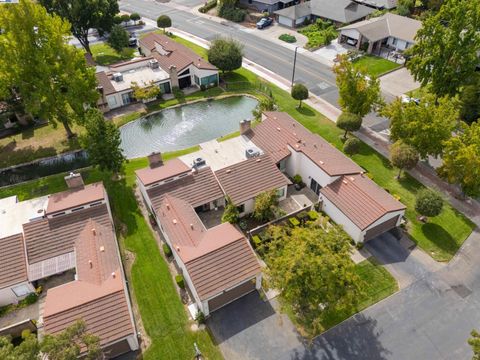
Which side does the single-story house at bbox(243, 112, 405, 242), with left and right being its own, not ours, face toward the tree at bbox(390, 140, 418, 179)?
left

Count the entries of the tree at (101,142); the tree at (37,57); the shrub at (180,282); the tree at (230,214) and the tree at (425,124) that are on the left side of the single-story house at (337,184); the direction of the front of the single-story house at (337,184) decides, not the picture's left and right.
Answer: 1

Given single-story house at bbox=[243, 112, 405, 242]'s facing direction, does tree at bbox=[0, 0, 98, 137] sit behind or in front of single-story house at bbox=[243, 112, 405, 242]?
behind

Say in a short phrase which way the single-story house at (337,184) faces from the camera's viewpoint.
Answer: facing the viewer and to the right of the viewer

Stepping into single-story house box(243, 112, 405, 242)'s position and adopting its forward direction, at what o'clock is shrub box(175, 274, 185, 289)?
The shrub is roughly at 3 o'clock from the single-story house.

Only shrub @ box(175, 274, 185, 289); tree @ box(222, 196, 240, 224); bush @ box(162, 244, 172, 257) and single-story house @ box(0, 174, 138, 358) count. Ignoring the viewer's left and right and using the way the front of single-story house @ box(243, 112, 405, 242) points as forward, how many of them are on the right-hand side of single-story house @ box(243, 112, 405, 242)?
4

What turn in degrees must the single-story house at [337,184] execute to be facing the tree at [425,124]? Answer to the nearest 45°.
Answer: approximately 90° to its left

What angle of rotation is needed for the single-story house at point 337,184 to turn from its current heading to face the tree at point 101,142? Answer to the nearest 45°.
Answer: approximately 135° to its right

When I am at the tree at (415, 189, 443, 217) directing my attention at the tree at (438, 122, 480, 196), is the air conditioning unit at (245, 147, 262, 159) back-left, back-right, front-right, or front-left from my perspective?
back-left

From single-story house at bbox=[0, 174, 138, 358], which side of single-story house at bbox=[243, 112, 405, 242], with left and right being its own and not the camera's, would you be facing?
right

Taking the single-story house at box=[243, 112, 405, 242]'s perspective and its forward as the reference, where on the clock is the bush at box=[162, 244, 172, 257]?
The bush is roughly at 3 o'clock from the single-story house.

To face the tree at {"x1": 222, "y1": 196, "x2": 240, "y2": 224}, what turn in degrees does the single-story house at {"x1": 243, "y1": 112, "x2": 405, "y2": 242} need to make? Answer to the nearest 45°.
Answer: approximately 90° to its right

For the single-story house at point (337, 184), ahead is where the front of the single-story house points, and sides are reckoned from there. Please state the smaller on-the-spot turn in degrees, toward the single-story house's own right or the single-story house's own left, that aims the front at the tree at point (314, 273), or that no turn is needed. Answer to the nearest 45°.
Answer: approximately 45° to the single-story house's own right

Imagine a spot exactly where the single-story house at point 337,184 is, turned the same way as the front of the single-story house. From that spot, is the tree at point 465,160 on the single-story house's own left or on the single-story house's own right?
on the single-story house's own left

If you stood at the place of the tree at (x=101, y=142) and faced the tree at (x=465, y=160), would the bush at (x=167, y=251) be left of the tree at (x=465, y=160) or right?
right
